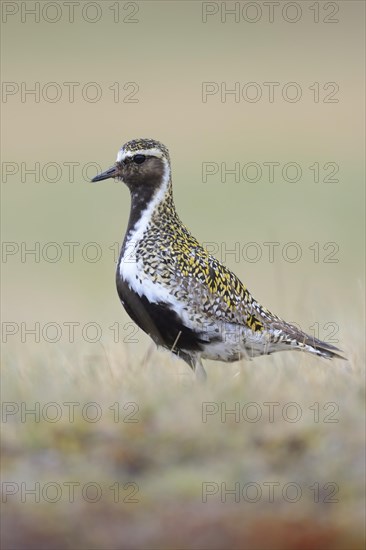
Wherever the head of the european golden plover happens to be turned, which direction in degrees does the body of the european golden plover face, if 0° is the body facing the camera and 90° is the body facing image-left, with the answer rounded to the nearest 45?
approximately 90°
